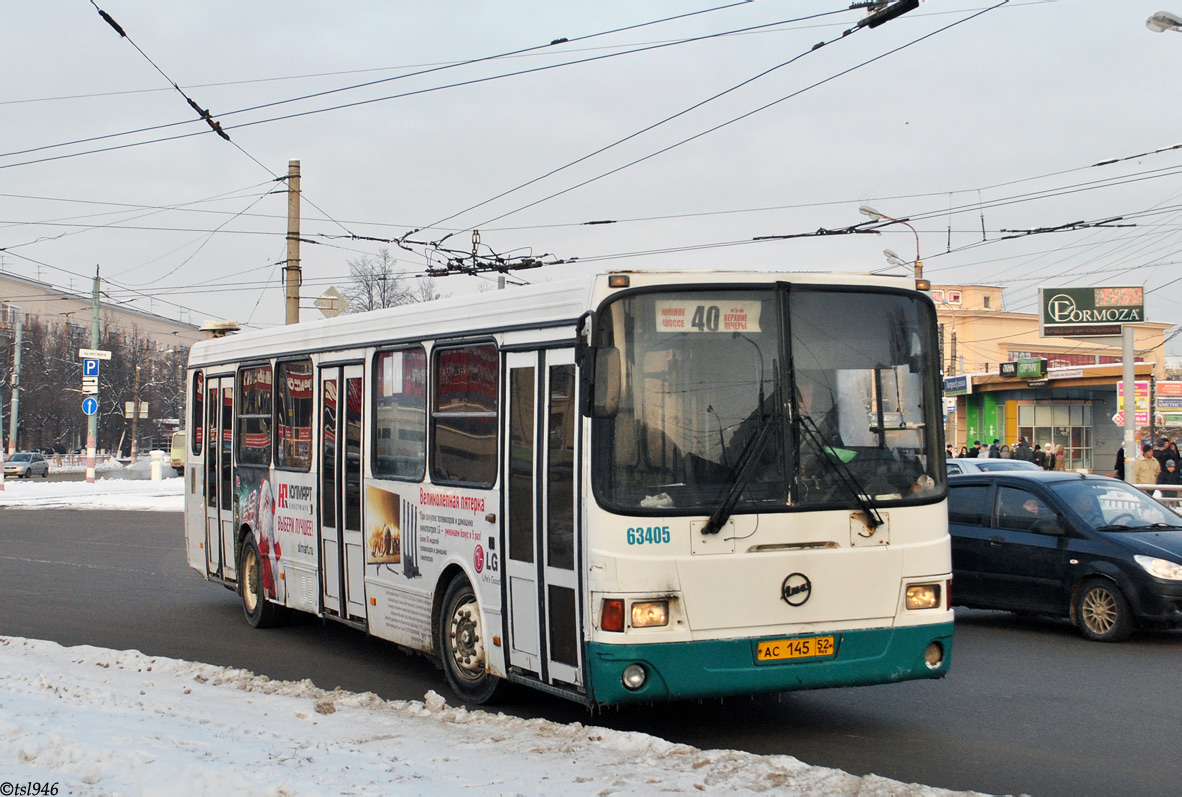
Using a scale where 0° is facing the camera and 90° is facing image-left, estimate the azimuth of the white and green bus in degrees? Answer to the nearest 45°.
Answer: approximately 315°

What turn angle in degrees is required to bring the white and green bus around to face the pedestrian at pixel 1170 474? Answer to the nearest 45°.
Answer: approximately 90° to its left

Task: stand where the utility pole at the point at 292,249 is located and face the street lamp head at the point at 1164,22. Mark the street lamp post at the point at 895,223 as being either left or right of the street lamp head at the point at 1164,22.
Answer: left

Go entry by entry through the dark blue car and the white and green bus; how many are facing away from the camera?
0

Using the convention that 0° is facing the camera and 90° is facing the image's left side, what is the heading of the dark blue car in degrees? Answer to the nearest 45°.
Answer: approximately 315°

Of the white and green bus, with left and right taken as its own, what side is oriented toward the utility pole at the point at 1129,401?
left

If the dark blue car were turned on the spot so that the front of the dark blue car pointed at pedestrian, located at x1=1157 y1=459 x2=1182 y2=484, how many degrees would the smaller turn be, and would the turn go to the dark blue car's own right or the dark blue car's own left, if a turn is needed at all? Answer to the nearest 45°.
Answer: approximately 135° to the dark blue car's own left

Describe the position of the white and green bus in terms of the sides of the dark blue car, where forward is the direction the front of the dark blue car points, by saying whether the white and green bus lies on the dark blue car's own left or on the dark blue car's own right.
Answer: on the dark blue car's own right
